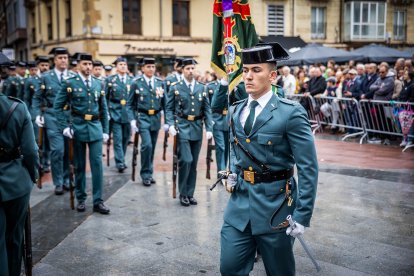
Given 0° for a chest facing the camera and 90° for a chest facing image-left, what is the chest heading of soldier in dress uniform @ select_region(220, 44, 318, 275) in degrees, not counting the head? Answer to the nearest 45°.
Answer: approximately 45°

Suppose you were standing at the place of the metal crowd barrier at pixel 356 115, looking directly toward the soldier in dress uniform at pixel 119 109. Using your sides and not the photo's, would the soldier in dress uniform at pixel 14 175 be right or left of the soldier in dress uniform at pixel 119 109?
left

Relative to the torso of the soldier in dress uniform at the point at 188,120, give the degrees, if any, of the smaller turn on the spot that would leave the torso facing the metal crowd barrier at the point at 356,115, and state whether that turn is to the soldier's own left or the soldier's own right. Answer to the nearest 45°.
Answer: approximately 135° to the soldier's own left

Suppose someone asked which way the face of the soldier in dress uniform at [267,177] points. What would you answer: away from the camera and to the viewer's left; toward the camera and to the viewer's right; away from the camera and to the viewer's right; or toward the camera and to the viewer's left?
toward the camera and to the viewer's left

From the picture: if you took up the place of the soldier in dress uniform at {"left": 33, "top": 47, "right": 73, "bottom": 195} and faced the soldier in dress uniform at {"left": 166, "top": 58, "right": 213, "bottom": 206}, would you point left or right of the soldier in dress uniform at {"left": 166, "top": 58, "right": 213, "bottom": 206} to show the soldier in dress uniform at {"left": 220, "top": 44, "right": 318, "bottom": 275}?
right

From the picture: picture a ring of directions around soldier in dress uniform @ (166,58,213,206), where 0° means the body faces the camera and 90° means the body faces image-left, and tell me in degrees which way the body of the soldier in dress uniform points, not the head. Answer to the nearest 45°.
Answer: approximately 0°
